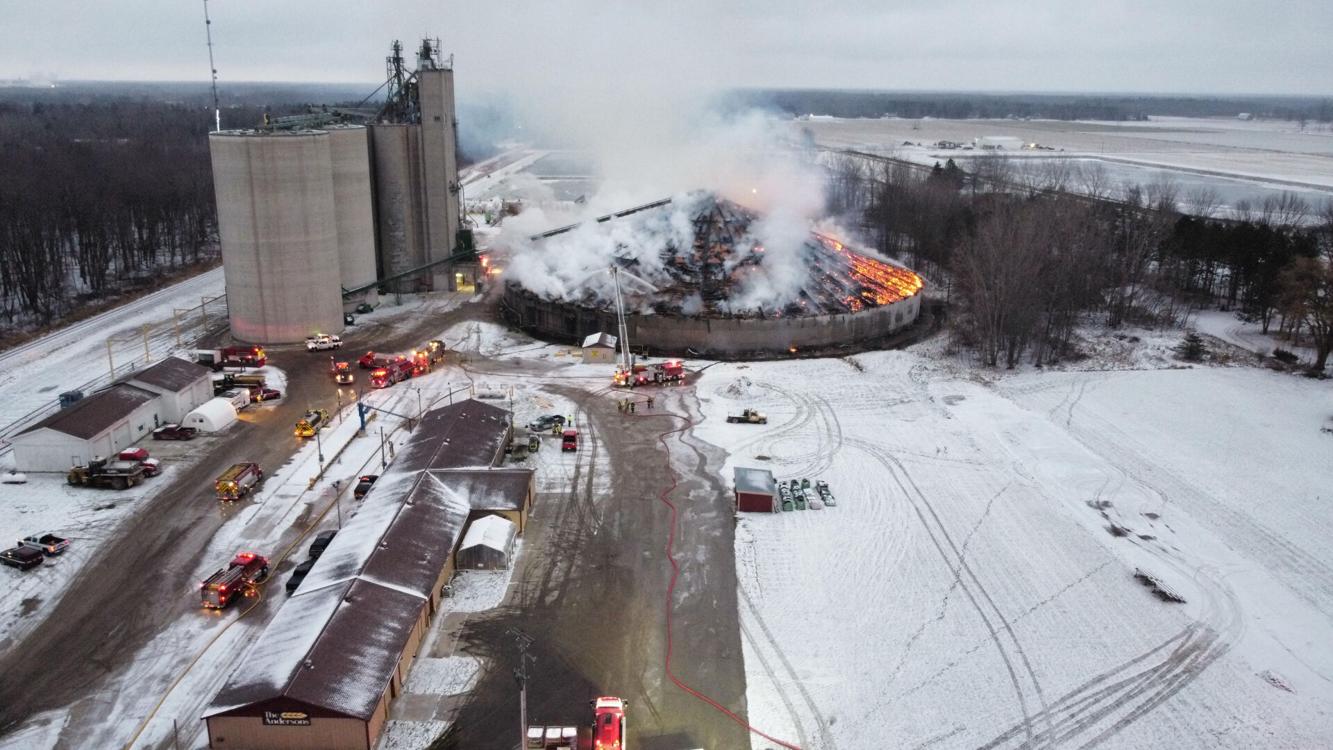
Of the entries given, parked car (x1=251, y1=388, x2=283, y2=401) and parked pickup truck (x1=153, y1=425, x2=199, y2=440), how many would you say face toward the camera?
0
